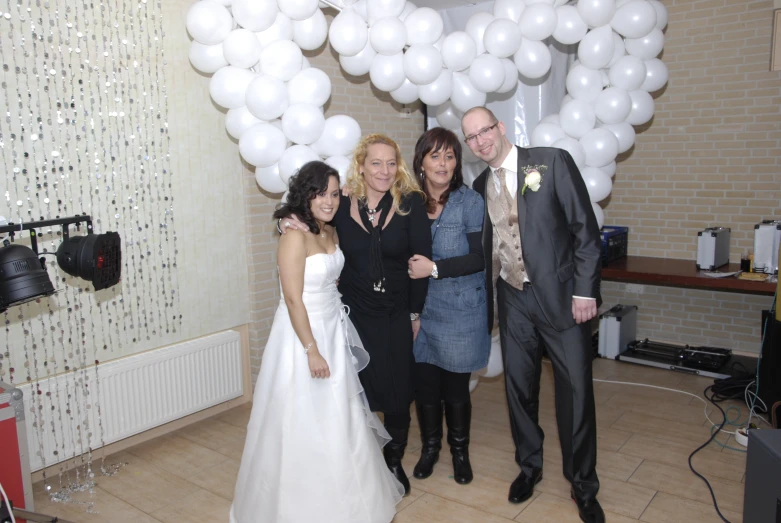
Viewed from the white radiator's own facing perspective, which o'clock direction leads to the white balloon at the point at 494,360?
The white balloon is roughly at 11 o'clock from the white radiator.

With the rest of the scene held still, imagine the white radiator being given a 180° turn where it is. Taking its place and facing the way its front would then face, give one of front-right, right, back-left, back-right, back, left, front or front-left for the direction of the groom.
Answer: back

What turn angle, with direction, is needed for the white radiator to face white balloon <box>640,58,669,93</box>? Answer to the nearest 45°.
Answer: approximately 45° to its left

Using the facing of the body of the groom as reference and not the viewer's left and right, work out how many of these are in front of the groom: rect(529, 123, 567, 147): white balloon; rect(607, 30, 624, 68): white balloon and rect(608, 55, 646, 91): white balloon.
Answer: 0

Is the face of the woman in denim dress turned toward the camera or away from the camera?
toward the camera

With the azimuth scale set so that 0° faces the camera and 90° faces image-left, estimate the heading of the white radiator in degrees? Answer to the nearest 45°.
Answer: approximately 315°

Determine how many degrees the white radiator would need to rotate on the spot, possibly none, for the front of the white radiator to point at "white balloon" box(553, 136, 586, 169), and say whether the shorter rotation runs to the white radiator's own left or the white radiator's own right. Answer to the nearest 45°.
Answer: approximately 45° to the white radiator's own left

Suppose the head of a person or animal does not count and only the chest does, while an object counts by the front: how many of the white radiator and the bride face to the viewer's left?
0

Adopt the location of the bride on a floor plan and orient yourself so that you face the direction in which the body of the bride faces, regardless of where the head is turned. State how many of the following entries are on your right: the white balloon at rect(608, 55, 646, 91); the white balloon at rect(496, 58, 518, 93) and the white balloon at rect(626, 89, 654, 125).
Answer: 0

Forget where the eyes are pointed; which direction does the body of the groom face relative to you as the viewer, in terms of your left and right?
facing the viewer and to the left of the viewer

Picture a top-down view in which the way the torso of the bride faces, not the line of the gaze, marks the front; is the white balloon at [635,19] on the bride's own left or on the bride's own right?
on the bride's own left

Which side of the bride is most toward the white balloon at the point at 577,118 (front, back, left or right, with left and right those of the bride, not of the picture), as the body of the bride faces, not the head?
left

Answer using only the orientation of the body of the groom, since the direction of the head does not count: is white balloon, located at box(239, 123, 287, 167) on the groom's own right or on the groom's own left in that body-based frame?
on the groom's own right

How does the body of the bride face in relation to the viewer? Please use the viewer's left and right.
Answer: facing the viewer and to the right of the viewer
